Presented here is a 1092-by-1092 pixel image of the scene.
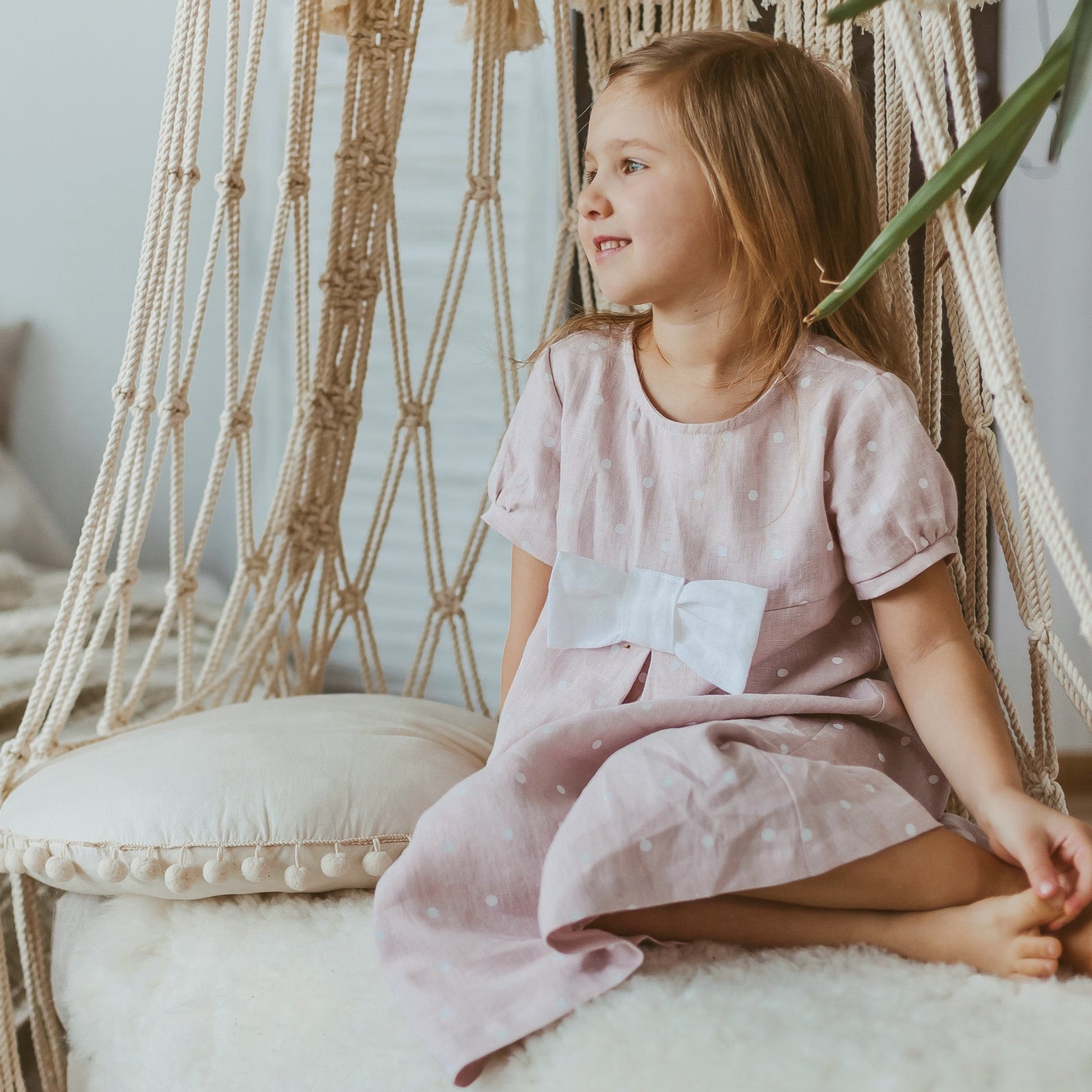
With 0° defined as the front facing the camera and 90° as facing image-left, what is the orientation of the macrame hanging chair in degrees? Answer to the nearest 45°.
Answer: approximately 0°

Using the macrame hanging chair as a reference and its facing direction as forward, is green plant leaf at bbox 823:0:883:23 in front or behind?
in front

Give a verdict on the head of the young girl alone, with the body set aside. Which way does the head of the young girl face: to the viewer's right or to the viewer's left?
to the viewer's left
